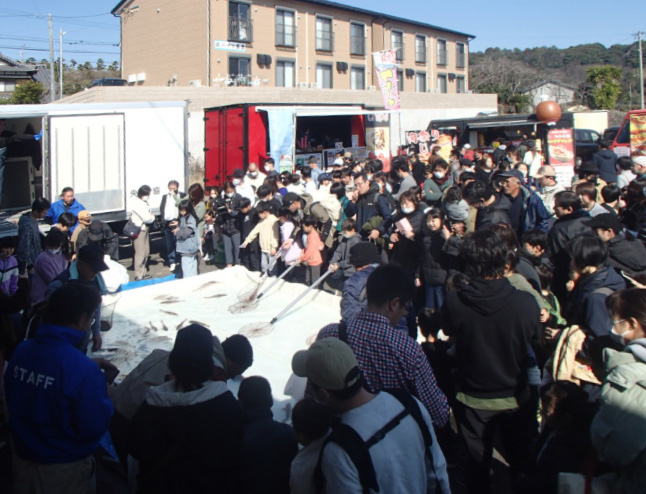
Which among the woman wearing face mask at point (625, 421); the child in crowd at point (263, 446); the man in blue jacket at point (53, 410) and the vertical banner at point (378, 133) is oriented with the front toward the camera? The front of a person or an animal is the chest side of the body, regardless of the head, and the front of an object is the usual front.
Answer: the vertical banner

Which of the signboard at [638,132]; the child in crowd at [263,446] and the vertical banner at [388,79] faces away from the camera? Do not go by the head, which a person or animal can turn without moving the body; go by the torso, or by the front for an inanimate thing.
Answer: the child in crowd

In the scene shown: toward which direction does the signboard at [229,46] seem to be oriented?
toward the camera

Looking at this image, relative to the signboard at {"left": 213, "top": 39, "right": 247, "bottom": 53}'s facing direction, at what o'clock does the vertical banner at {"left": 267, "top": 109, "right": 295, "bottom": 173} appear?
The vertical banner is roughly at 12 o'clock from the signboard.

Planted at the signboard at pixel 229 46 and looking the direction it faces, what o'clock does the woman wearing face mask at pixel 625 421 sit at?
The woman wearing face mask is roughly at 12 o'clock from the signboard.

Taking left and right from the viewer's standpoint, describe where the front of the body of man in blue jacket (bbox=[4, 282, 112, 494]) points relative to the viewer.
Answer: facing away from the viewer and to the right of the viewer

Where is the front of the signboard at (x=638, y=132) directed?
toward the camera

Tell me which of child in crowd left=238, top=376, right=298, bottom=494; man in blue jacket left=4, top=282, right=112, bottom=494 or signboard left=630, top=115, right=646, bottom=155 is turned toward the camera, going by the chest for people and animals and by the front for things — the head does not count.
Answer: the signboard

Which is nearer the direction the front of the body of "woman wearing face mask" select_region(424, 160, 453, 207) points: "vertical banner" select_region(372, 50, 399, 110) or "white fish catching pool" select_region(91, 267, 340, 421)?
the white fish catching pool

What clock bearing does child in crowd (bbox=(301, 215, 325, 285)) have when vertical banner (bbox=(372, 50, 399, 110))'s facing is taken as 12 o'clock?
The child in crowd is roughly at 12 o'clock from the vertical banner.

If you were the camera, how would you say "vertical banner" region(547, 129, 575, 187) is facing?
facing the viewer

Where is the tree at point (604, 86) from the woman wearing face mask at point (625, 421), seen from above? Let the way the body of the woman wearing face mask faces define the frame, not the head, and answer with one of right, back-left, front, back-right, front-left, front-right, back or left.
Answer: right

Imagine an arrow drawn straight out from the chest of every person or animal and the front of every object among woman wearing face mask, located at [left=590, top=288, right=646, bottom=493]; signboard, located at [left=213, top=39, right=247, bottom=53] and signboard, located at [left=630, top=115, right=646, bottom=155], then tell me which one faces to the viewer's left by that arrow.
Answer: the woman wearing face mask
